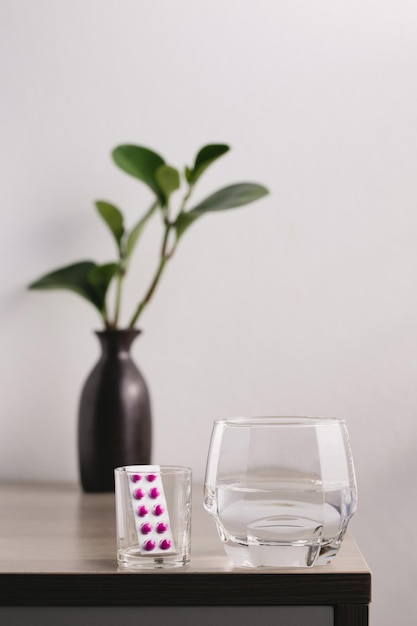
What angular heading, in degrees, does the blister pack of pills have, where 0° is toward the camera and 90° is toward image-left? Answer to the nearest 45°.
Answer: approximately 0°

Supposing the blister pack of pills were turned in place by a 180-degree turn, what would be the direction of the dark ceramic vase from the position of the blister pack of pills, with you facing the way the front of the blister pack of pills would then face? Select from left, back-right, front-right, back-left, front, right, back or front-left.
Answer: front

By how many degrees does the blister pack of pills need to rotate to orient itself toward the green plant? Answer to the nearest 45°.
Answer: approximately 180°
